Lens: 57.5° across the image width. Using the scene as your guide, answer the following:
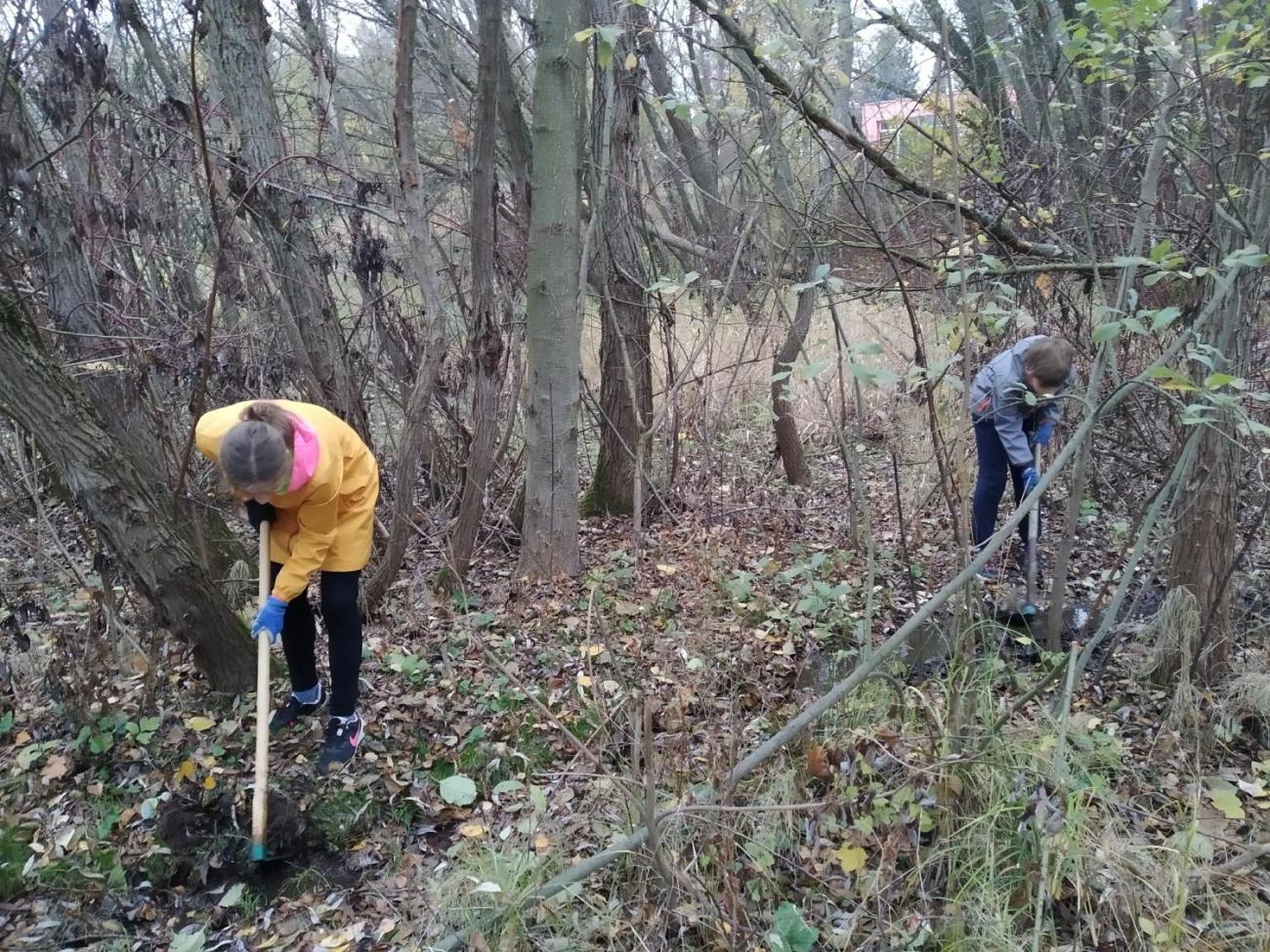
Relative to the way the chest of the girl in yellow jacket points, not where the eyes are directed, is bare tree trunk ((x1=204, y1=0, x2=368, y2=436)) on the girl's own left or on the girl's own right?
on the girl's own right

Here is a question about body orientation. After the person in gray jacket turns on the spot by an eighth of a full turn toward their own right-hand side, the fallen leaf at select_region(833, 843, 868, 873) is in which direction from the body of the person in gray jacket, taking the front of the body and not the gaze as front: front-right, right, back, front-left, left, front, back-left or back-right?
front

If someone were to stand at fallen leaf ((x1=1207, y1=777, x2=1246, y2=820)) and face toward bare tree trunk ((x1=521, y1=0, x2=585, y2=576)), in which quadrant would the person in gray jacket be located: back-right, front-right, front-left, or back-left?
front-right

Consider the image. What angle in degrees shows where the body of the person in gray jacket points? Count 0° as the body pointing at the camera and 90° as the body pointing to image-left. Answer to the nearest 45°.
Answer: approximately 315°

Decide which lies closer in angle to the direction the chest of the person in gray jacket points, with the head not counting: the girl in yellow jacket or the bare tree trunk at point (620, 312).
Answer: the girl in yellow jacket

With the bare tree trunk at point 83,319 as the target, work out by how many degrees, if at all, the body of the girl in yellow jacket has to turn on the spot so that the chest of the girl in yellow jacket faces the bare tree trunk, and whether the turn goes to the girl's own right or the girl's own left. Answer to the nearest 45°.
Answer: approximately 90° to the girl's own right

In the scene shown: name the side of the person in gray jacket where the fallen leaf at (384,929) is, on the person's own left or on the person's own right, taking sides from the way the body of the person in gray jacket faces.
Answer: on the person's own right

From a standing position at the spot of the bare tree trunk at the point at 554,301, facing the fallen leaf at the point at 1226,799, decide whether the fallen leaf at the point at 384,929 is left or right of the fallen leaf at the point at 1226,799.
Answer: right

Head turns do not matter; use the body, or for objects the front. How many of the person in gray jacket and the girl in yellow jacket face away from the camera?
0

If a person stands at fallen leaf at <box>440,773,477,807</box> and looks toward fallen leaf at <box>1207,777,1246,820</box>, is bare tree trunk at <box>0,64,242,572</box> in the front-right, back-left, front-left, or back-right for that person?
back-left

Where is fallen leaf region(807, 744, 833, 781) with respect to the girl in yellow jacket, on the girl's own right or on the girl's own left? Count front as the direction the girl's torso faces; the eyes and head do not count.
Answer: on the girl's own left

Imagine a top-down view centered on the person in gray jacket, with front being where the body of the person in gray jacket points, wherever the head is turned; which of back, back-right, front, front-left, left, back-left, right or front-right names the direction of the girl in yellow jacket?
right

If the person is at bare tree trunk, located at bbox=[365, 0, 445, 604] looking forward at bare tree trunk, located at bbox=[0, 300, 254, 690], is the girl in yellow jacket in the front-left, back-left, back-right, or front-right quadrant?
front-left

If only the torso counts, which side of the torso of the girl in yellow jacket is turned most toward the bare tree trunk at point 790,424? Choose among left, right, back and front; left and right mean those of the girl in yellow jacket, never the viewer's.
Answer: back
